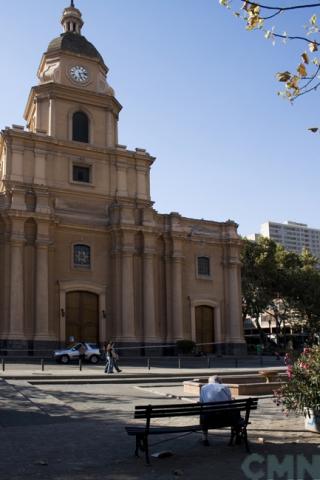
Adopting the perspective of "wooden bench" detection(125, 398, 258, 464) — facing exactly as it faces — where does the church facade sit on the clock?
The church facade is roughly at 1 o'clock from the wooden bench.

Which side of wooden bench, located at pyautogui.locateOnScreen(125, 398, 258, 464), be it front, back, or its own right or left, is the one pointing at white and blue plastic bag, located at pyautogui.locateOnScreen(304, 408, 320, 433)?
right

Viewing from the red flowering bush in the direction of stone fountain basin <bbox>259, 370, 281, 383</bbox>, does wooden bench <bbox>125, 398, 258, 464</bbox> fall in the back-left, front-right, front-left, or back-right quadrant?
back-left

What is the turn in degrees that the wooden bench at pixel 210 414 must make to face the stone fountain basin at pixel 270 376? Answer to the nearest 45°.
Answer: approximately 45° to its right

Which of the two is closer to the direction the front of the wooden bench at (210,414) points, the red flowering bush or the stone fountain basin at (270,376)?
the stone fountain basin

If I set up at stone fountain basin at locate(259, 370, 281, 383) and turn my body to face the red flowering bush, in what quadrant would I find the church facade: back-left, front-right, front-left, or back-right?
back-right

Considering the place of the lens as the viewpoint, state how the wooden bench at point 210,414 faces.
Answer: facing away from the viewer and to the left of the viewer

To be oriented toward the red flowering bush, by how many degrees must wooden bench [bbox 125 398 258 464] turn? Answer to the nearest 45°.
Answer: approximately 90° to its right
